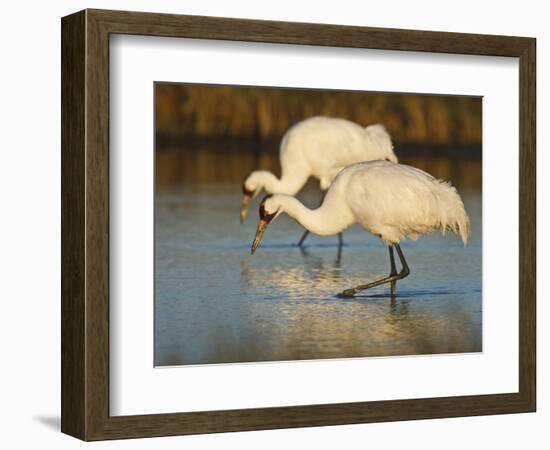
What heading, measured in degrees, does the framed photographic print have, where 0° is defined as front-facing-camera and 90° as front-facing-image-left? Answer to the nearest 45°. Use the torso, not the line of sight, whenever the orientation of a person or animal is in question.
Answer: approximately 315°
